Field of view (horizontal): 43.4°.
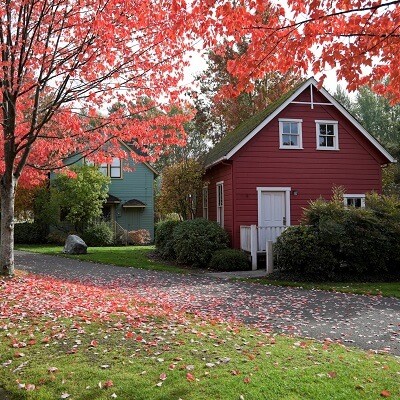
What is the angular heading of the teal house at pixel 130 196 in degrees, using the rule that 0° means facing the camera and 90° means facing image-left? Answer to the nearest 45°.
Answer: approximately 0°

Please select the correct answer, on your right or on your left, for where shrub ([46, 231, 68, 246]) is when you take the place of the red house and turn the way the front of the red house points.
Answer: on your right

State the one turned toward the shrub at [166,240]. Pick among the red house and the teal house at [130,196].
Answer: the teal house

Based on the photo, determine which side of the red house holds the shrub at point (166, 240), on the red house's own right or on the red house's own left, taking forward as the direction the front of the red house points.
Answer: on the red house's own right

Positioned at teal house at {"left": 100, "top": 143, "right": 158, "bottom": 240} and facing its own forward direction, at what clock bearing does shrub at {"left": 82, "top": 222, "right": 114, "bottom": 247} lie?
The shrub is roughly at 1 o'clock from the teal house.

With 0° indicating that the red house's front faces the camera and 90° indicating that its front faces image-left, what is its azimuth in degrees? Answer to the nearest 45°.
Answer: approximately 0°

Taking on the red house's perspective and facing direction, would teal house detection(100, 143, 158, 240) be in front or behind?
behind

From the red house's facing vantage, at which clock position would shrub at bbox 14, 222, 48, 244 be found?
The shrub is roughly at 4 o'clock from the red house.

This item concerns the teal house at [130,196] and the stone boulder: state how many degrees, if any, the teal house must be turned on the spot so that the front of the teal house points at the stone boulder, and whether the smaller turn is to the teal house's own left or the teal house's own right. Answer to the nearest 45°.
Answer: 0° — it already faces it

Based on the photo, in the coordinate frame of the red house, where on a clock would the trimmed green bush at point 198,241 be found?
The trimmed green bush is roughly at 2 o'clock from the red house.

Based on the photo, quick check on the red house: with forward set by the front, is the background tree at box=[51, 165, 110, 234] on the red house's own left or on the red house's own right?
on the red house's own right

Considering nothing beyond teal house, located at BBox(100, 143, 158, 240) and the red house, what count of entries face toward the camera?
2
